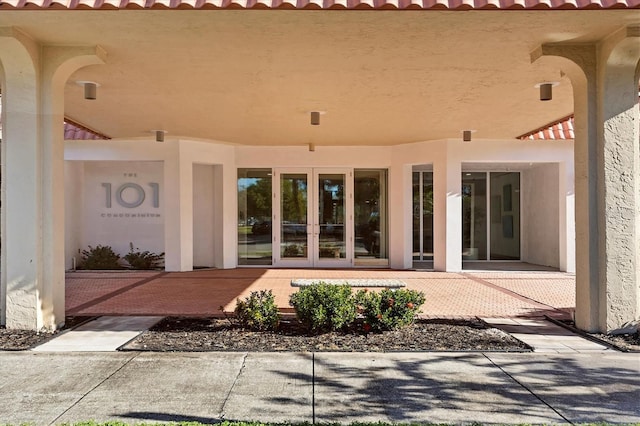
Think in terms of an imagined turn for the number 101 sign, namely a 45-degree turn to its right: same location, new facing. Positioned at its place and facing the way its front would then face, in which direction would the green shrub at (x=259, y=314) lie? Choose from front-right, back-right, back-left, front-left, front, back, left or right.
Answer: front-left

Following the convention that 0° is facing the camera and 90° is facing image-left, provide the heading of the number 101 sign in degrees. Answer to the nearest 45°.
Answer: approximately 0°

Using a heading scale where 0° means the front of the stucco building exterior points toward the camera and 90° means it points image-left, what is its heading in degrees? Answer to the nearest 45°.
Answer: approximately 0°

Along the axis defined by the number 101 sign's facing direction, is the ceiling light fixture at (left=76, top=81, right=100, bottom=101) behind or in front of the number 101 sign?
in front
